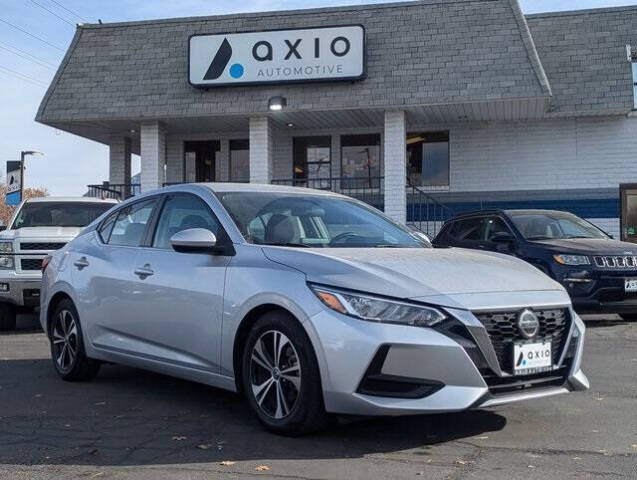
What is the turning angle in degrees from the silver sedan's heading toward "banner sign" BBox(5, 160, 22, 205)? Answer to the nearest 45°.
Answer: approximately 180°

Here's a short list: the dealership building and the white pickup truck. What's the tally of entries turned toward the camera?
2

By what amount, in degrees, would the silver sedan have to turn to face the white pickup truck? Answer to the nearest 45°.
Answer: approximately 180°

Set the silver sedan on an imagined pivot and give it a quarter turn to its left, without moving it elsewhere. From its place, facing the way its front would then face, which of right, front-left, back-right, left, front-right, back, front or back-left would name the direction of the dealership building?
front-left

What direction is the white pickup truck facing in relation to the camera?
toward the camera

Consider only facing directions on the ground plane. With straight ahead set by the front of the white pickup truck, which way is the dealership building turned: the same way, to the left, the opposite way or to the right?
the same way

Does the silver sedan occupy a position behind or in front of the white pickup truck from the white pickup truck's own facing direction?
in front

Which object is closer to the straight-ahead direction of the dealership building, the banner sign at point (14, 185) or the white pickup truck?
the white pickup truck

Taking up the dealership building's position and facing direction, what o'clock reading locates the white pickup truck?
The white pickup truck is roughly at 1 o'clock from the dealership building.

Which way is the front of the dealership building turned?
toward the camera

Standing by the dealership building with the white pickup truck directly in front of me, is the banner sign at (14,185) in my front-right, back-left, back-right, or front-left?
front-right

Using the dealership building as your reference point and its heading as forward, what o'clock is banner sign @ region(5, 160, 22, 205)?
The banner sign is roughly at 3 o'clock from the dealership building.

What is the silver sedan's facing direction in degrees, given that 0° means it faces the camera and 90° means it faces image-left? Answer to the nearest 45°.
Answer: approximately 315°

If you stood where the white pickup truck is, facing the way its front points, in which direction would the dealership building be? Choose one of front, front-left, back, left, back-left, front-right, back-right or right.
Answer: back-left

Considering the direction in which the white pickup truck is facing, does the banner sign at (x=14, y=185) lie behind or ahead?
behind

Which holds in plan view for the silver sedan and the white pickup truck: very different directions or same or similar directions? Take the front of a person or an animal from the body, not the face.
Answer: same or similar directions
